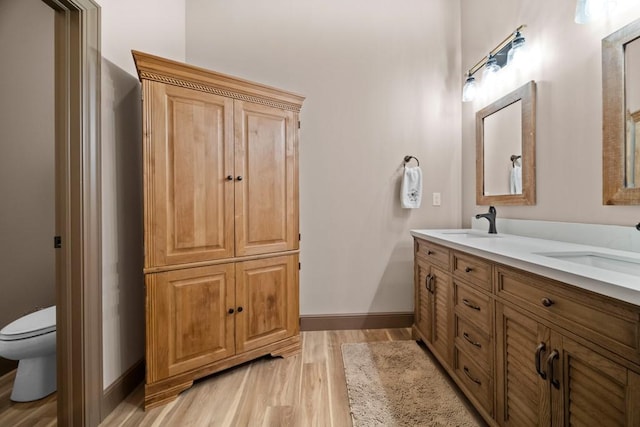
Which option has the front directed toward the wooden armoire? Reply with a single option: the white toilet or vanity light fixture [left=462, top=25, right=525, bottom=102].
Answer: the vanity light fixture

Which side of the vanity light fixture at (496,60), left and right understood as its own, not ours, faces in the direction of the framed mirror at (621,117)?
left

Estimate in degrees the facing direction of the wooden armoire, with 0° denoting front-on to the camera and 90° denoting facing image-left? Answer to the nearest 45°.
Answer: approximately 315°

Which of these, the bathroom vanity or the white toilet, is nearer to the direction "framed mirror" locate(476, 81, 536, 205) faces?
the white toilet

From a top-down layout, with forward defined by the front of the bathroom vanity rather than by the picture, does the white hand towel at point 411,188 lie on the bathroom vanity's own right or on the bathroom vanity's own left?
on the bathroom vanity's own right
